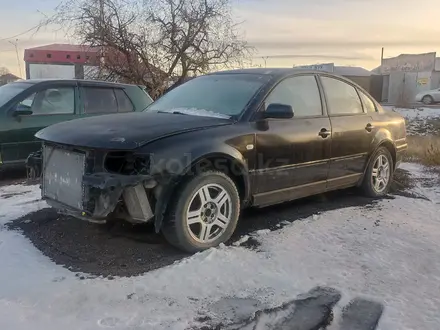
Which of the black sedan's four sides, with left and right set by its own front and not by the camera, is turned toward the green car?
right

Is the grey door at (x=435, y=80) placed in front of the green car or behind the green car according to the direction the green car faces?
behind

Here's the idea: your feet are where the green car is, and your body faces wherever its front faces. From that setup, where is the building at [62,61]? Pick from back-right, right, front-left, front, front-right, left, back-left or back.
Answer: back-right

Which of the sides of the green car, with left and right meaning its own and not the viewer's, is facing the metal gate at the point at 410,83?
back

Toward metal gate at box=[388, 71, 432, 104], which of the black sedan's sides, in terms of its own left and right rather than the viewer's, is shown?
back

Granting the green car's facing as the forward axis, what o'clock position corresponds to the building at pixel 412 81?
The building is roughly at 6 o'clock from the green car.

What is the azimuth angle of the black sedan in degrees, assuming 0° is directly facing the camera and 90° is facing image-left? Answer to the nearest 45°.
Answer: approximately 45°

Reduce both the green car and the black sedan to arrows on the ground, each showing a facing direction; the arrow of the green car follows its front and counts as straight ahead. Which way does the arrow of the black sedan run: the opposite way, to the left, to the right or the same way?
the same way

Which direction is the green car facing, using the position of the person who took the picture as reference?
facing the viewer and to the left of the viewer

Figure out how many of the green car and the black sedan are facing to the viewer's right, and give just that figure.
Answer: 0
